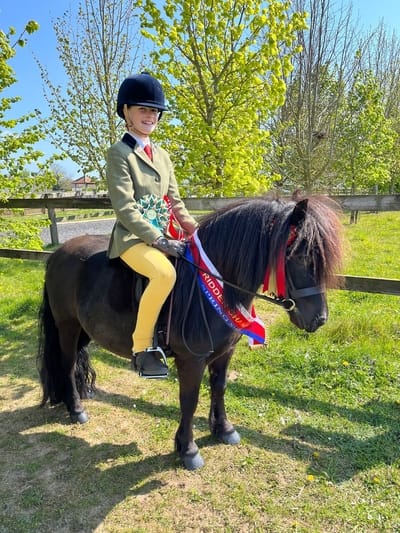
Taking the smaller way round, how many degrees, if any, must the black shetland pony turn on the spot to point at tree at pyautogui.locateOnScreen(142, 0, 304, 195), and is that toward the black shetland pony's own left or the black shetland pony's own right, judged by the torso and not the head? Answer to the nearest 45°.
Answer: approximately 135° to the black shetland pony's own left

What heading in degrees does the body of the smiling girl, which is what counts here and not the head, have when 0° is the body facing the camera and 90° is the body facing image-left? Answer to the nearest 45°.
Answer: approximately 315°

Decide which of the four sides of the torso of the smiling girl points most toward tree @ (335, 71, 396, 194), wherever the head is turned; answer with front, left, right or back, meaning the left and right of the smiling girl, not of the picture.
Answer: left

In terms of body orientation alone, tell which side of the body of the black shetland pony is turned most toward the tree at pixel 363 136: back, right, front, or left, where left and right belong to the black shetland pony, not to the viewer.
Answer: left

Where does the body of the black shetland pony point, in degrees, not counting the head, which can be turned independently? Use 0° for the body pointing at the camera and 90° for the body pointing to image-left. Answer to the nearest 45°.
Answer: approximately 315°

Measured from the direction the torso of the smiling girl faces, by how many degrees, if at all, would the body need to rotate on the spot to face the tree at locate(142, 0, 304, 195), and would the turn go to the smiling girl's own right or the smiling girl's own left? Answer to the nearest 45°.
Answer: approximately 135° to the smiling girl's own left
